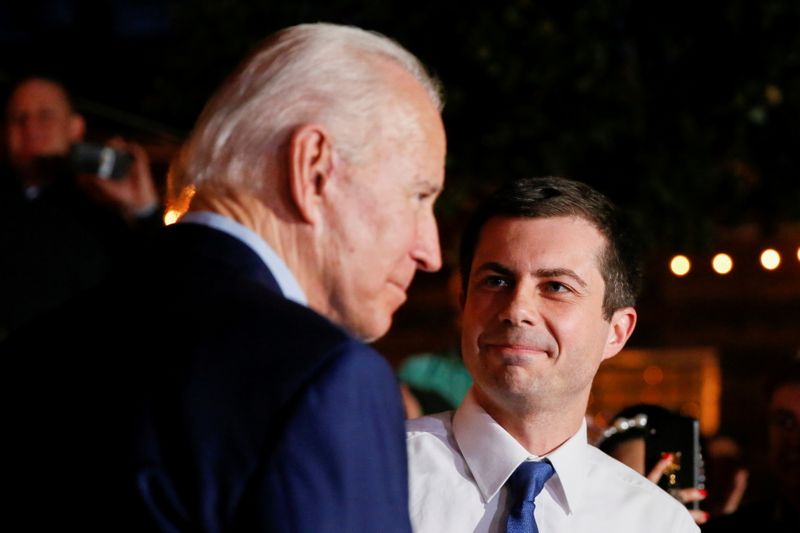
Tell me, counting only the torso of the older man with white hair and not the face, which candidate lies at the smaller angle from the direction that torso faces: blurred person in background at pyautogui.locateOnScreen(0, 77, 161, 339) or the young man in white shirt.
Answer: the young man in white shirt

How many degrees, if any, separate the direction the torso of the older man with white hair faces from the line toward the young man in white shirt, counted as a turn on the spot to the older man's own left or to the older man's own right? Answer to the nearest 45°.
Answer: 0° — they already face them

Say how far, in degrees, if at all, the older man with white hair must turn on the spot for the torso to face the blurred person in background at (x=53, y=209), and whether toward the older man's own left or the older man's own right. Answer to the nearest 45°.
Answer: approximately 45° to the older man's own left

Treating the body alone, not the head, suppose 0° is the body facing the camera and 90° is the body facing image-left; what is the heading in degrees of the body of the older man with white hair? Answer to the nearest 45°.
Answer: approximately 225°

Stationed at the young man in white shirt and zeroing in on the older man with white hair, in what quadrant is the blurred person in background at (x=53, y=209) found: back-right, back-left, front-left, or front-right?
back-right

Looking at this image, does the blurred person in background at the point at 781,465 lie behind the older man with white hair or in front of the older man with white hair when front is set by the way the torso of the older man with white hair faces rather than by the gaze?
in front
